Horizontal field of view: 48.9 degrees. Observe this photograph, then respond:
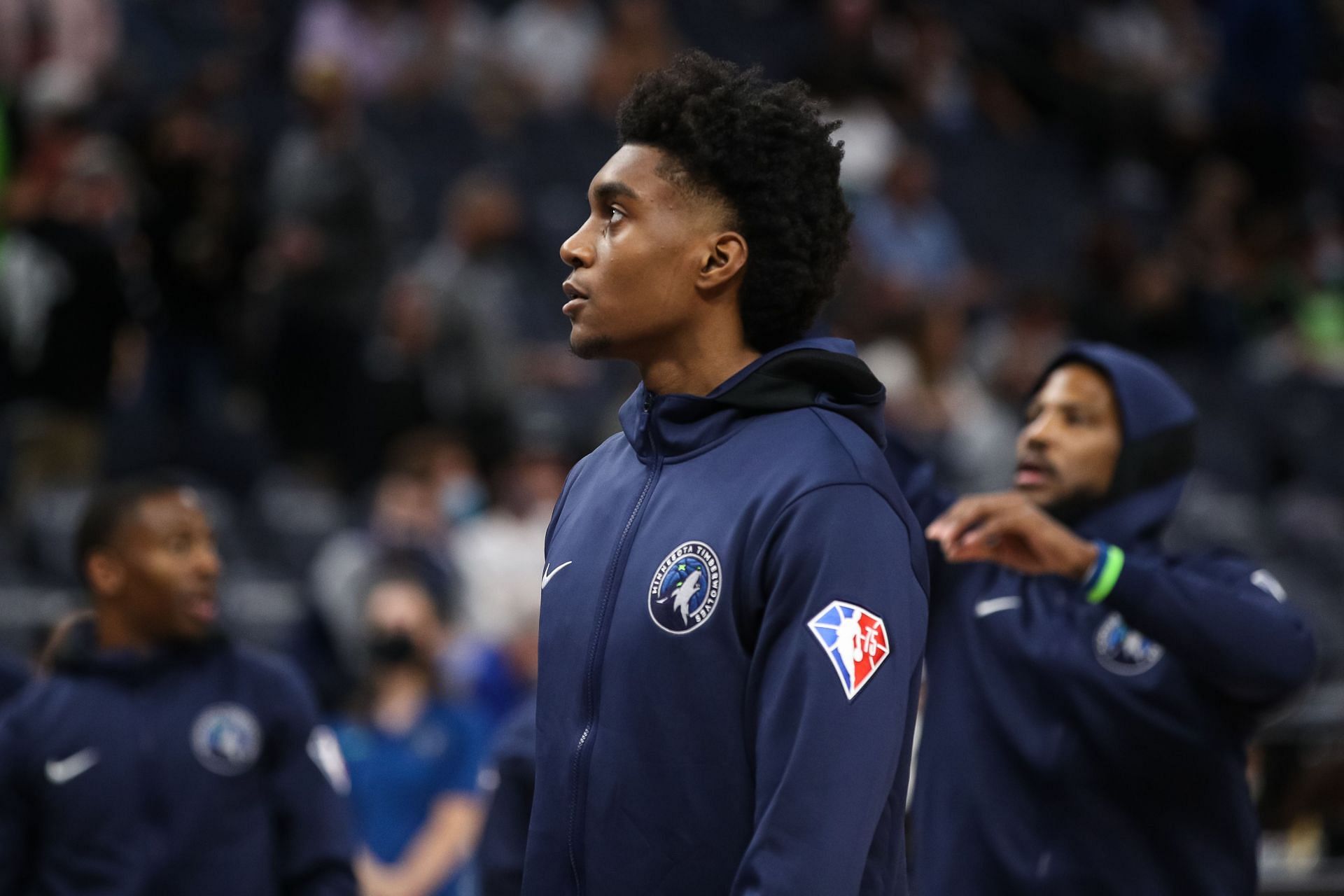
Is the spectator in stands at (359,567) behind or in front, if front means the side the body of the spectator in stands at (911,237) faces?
in front

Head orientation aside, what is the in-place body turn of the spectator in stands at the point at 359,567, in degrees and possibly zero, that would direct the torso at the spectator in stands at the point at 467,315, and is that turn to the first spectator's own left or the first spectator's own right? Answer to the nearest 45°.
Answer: approximately 180°

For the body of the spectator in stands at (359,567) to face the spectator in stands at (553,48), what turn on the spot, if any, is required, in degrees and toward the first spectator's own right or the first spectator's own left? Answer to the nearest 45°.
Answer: approximately 180°

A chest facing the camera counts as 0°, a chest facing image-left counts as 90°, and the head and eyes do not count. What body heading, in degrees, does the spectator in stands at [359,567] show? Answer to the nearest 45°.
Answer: approximately 0°

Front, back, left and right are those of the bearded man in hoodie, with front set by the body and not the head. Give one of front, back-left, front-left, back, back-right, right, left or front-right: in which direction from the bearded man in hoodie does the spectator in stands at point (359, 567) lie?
right

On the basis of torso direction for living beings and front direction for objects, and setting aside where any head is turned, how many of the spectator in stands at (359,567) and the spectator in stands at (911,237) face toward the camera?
2

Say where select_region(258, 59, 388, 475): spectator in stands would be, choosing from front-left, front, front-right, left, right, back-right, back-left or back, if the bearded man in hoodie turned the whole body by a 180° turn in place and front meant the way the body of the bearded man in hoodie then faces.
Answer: left
